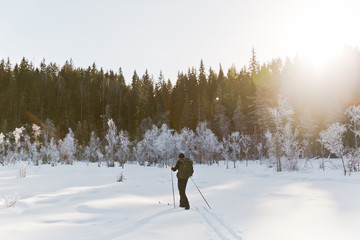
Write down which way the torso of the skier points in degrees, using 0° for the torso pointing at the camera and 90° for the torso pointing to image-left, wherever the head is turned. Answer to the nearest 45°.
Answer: approximately 135°

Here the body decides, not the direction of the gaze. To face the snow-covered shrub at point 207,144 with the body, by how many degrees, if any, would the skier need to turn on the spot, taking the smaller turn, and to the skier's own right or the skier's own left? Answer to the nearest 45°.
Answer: approximately 45° to the skier's own right

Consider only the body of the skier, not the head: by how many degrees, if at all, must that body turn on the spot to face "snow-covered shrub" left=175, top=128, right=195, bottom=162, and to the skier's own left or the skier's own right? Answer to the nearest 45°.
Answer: approximately 45° to the skier's own right

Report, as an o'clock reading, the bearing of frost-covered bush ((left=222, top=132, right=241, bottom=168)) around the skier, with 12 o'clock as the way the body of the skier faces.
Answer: The frost-covered bush is roughly at 2 o'clock from the skier.
